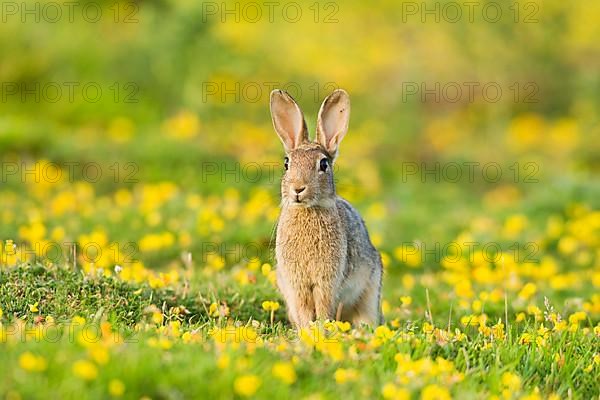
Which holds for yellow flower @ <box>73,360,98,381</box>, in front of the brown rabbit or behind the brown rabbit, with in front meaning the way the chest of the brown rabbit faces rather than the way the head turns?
in front

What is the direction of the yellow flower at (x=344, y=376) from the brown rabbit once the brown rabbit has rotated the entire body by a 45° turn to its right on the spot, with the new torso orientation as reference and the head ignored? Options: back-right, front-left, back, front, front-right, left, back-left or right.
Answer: left

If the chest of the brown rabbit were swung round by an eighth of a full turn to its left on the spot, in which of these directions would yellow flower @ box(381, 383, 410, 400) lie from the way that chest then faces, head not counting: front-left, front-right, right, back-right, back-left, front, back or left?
front

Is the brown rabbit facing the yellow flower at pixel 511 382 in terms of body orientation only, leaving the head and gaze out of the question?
no

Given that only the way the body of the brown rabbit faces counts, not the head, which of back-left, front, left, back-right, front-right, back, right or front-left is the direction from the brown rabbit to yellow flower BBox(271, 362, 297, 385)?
front-left

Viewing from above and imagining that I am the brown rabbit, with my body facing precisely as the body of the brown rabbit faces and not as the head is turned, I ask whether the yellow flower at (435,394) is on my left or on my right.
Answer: on my left
